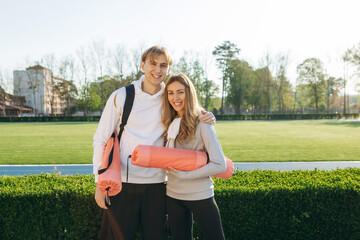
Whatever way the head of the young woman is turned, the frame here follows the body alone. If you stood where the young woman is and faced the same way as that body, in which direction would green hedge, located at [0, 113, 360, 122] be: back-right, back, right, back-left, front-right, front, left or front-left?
back-right
